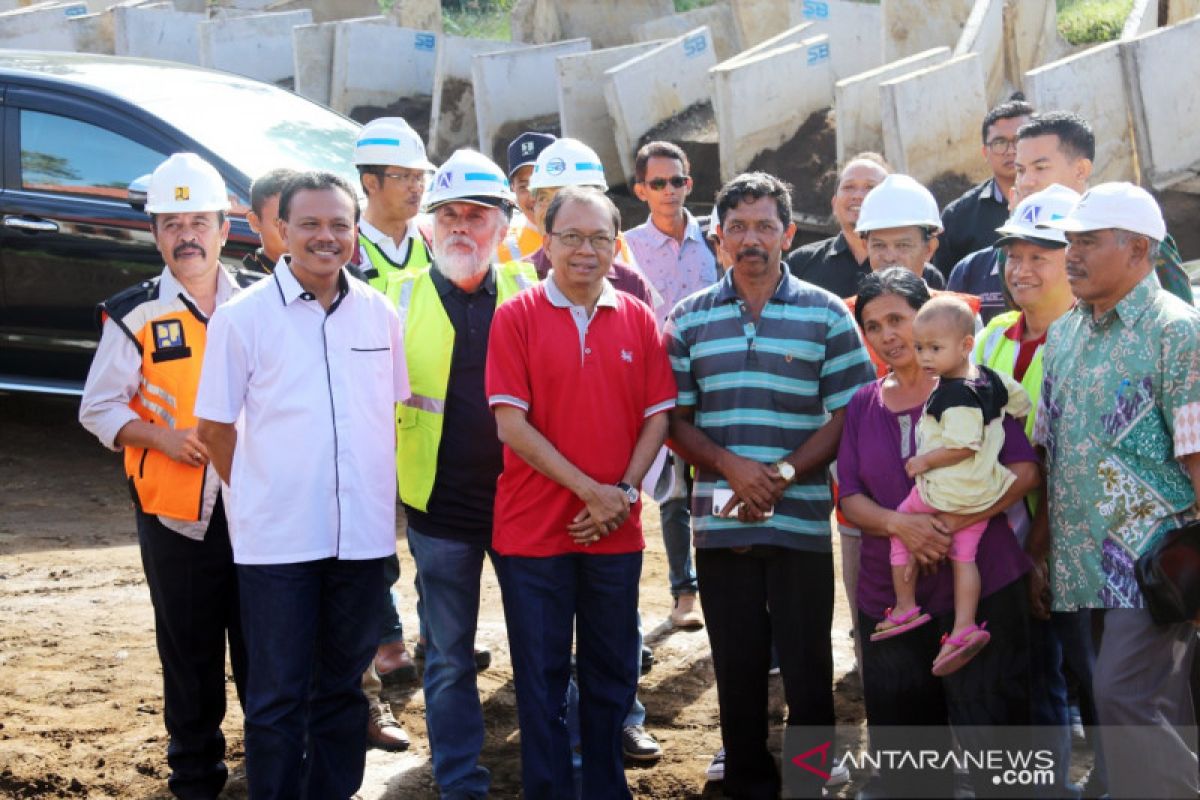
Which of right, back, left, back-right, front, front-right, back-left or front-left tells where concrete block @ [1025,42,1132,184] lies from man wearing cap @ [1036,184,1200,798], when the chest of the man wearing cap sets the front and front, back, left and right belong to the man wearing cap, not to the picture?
back-right

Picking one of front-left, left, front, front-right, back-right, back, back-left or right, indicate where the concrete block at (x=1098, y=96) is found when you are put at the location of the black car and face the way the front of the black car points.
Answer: front-left

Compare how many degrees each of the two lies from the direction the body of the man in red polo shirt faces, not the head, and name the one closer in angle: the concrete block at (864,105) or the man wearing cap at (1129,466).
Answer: the man wearing cap

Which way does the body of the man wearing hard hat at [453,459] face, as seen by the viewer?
toward the camera

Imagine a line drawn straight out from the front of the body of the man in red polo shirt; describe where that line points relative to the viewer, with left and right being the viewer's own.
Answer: facing the viewer

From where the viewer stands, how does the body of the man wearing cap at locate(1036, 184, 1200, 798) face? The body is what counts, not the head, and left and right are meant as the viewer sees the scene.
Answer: facing the viewer and to the left of the viewer

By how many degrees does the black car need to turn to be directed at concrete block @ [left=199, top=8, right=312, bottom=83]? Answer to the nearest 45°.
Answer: approximately 135° to its left

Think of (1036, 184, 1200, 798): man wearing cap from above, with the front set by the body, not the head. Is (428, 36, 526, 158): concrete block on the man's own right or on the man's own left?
on the man's own right

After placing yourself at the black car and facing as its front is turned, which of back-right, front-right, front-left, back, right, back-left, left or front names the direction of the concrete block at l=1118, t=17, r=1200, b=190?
front-left

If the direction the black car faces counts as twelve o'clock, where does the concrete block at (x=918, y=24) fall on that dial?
The concrete block is roughly at 10 o'clock from the black car.

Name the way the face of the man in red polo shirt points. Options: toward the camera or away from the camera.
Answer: toward the camera

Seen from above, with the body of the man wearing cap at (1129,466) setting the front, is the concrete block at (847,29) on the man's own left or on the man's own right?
on the man's own right

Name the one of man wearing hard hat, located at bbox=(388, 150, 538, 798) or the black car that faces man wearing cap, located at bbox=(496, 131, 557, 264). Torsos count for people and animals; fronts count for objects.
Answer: the black car

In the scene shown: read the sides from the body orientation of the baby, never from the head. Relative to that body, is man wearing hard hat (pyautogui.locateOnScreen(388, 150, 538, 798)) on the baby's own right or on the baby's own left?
on the baby's own right

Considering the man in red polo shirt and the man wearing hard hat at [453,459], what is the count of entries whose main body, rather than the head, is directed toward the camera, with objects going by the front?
2

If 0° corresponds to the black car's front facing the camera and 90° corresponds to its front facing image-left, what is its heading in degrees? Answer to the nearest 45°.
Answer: approximately 315°
